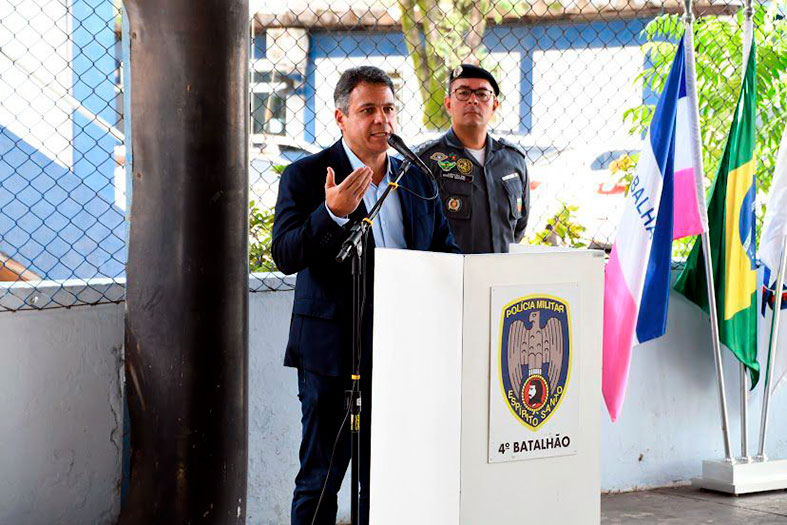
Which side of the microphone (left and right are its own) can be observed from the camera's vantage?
left

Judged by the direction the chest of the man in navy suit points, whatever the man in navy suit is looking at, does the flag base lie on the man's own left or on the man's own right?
on the man's own left

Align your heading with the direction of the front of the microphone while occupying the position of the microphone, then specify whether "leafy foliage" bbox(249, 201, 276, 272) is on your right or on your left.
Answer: on your right

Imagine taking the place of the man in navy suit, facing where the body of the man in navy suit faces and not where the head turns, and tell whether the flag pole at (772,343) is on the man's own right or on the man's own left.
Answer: on the man's own left

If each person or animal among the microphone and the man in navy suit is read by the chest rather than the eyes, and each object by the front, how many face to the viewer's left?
1

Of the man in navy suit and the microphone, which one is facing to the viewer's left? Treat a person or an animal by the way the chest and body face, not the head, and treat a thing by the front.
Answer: the microphone

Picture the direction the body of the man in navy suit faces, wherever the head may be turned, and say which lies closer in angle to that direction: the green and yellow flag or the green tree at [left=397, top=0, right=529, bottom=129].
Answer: the green and yellow flag

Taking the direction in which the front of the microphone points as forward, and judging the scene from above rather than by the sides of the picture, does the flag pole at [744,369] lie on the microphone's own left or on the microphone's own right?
on the microphone's own right

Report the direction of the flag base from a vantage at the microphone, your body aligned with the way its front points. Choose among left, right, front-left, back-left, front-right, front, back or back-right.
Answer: back-right

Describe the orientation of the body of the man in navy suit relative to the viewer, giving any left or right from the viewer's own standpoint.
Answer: facing the viewer and to the right of the viewer

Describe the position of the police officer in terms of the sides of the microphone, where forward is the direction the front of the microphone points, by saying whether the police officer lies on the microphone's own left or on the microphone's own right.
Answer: on the microphone's own right

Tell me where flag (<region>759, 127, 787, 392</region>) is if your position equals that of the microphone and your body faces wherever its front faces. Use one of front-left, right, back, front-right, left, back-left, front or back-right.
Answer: back-right
